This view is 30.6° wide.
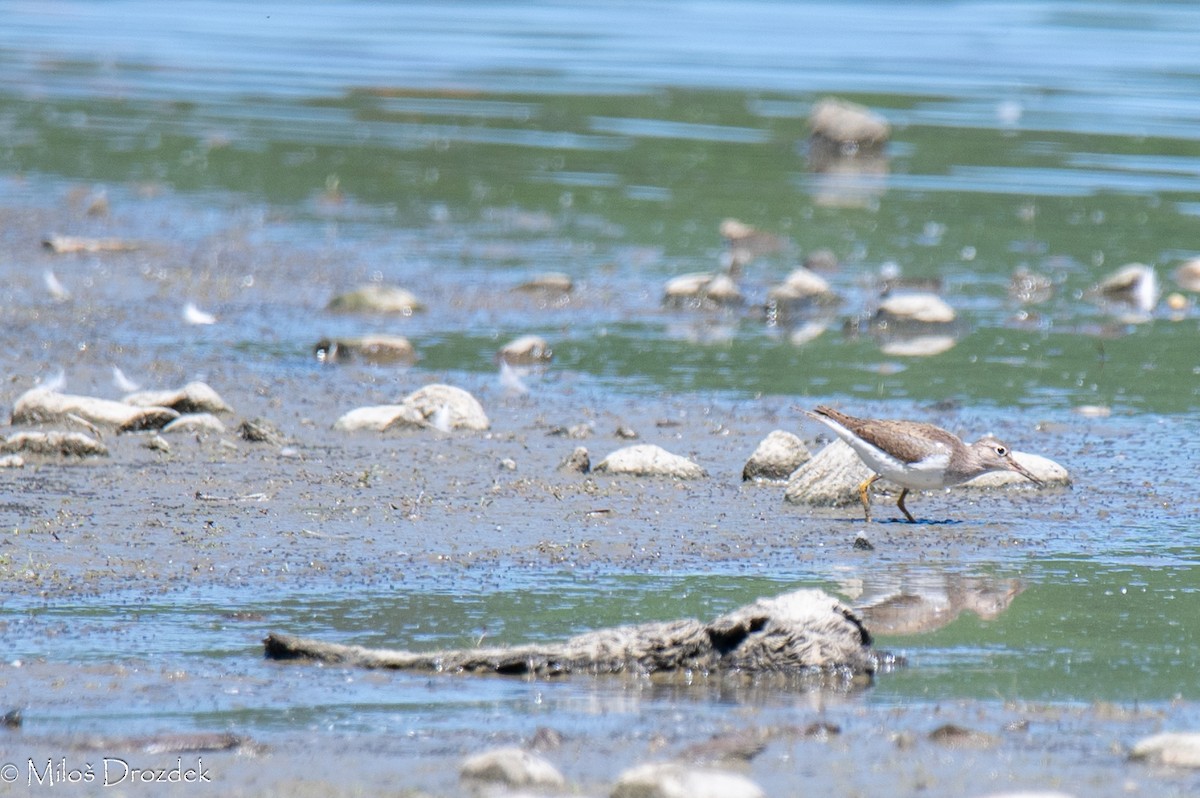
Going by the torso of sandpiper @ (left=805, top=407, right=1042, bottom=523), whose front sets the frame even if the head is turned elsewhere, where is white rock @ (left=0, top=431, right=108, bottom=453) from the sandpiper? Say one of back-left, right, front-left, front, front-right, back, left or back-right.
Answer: back

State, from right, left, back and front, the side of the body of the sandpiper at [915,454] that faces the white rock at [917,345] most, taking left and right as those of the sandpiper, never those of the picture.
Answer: left

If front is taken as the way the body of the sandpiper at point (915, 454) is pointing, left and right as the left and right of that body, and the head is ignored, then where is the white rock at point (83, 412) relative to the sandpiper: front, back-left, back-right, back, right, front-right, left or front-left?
back

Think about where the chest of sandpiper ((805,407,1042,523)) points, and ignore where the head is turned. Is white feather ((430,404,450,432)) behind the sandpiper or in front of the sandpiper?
behind

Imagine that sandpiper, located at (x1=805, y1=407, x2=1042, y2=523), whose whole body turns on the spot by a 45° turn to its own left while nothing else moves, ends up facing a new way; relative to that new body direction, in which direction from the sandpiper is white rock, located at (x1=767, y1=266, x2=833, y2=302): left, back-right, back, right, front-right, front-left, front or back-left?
front-left

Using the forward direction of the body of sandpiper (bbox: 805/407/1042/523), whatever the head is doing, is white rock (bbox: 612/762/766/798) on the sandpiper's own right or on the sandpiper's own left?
on the sandpiper's own right

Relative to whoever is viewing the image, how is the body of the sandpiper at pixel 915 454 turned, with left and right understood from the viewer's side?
facing to the right of the viewer

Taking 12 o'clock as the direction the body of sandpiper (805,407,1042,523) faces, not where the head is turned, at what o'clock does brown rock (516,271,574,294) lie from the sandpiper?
The brown rock is roughly at 8 o'clock from the sandpiper.

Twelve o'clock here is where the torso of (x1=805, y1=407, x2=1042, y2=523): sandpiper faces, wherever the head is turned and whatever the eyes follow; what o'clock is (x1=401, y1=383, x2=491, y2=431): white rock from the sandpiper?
The white rock is roughly at 7 o'clock from the sandpiper.

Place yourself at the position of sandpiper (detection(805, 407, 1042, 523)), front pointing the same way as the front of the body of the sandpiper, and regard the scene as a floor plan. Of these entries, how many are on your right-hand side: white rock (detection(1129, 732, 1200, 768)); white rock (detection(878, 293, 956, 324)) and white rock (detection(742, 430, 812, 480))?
1

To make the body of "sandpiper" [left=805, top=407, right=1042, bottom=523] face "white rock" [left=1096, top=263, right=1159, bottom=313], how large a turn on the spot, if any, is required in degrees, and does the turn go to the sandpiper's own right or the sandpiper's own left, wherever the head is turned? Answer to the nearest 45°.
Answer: approximately 90° to the sandpiper's own left

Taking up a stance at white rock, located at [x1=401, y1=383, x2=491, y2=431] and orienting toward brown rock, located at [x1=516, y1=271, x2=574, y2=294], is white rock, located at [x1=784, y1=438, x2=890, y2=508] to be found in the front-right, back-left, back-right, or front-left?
back-right

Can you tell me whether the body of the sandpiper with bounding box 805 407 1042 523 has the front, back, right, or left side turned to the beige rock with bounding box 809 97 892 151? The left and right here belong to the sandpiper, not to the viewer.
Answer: left

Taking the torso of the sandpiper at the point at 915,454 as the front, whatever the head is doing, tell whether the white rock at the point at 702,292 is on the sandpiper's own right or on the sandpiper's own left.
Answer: on the sandpiper's own left
